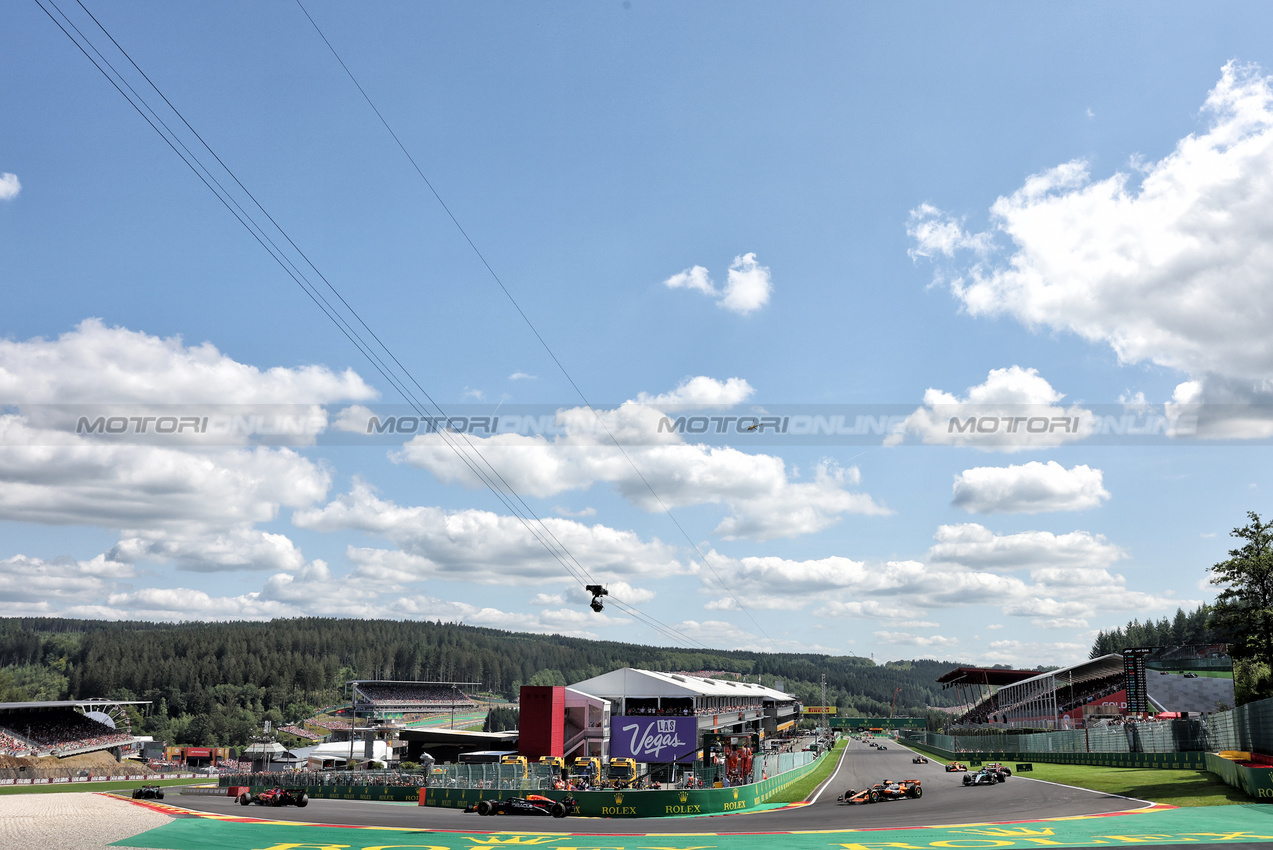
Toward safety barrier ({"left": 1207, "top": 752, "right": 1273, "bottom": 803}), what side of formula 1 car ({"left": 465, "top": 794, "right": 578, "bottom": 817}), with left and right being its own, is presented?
back

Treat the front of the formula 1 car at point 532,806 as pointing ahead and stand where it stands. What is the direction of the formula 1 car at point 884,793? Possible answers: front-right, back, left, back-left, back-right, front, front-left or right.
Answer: back

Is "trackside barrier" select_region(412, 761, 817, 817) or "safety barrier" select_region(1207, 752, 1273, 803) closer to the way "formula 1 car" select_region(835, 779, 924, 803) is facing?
the trackside barrier

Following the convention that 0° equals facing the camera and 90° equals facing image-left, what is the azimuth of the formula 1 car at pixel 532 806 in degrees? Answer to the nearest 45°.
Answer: approximately 90°

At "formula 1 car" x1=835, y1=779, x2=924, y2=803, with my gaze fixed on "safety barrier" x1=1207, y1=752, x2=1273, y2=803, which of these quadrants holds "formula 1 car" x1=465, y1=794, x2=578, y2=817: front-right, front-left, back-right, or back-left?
back-right
